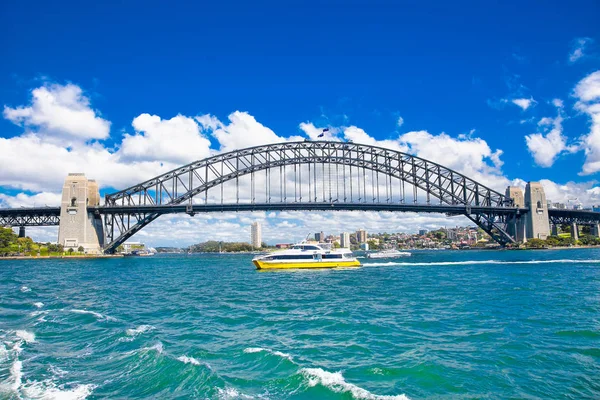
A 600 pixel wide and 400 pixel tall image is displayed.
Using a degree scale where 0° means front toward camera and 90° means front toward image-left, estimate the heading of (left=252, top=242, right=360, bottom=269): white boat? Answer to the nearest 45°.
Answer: approximately 90°
